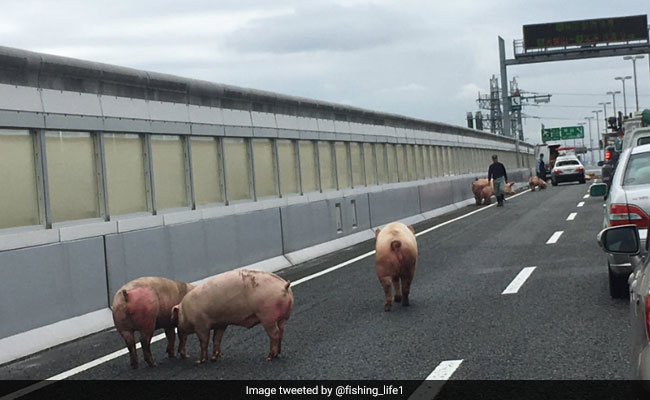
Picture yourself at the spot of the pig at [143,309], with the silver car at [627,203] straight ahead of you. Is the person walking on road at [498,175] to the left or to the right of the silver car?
left

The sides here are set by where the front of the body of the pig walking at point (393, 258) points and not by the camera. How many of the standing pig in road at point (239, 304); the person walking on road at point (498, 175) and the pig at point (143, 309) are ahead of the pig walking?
1

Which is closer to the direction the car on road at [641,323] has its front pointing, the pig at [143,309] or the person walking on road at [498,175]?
the person walking on road

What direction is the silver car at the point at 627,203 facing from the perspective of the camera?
away from the camera

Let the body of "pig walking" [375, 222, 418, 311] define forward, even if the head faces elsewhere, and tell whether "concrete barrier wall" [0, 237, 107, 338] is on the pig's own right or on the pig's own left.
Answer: on the pig's own left

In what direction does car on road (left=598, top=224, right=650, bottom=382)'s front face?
away from the camera

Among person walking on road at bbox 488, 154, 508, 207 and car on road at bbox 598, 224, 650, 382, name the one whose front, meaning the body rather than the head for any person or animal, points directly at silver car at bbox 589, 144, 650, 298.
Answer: the car on road

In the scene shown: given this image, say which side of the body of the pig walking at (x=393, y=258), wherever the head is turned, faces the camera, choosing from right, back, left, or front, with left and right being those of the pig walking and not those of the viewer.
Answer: back
